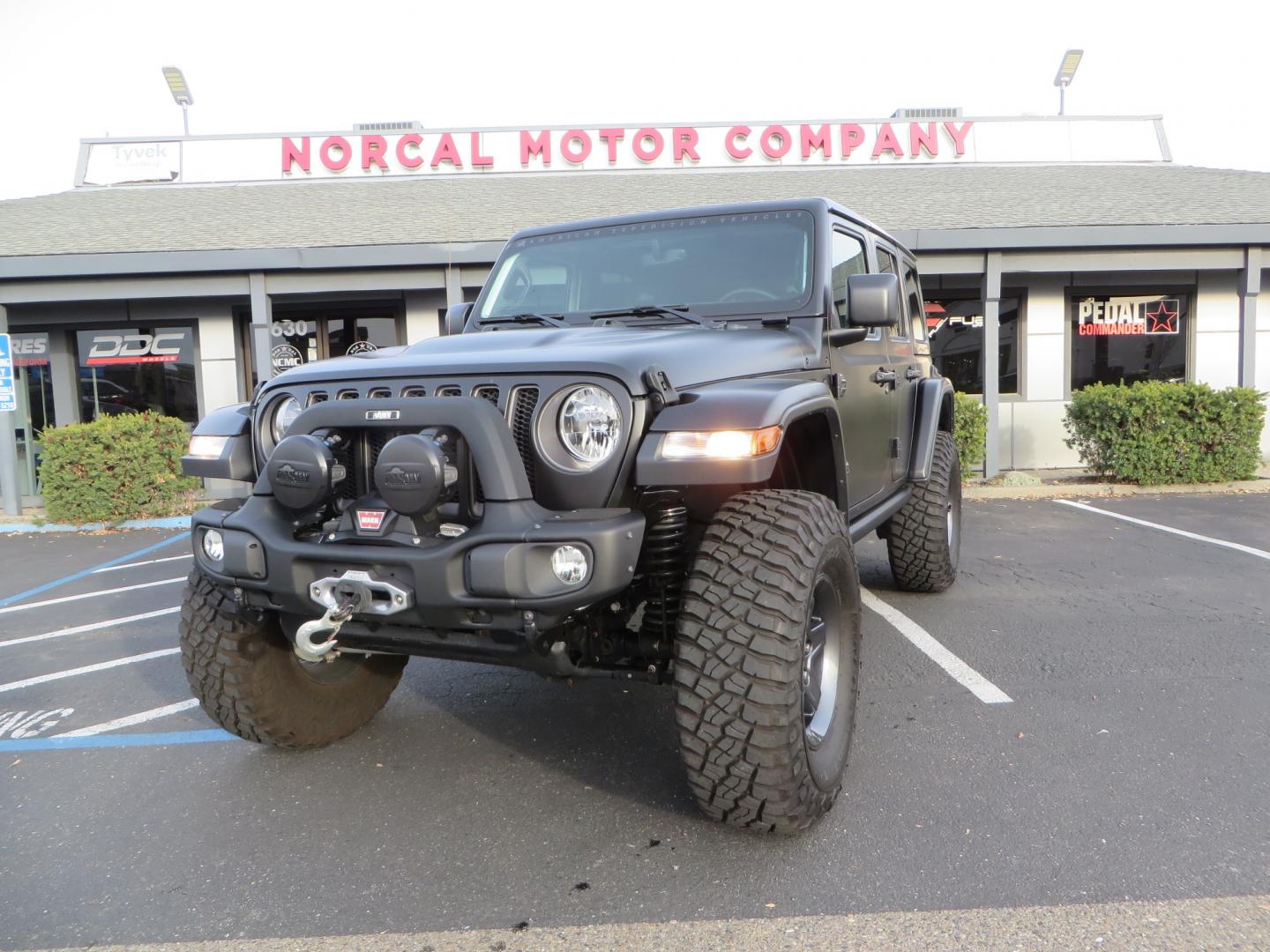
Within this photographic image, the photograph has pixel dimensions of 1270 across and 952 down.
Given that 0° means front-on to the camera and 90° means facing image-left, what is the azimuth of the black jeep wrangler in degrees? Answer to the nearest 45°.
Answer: approximately 45°

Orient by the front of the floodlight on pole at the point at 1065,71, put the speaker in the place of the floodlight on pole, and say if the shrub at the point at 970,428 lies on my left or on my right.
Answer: on my right

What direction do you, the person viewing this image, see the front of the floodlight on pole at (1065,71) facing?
facing the viewer and to the right of the viewer

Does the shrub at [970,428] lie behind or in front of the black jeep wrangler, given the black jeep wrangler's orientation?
behind

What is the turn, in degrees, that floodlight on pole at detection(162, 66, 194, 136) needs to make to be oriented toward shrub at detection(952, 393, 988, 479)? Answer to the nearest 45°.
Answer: approximately 90° to its left

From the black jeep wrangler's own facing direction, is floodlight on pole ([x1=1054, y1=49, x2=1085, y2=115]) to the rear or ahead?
to the rear

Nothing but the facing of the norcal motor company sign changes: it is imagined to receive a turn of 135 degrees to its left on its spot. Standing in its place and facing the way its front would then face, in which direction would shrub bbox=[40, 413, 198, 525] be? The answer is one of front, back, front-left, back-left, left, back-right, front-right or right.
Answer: back

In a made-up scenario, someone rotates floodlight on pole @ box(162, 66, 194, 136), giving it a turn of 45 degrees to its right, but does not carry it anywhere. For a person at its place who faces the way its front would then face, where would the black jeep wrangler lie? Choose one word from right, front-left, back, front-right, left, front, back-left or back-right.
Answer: left

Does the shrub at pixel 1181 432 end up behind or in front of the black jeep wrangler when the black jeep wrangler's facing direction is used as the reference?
behind

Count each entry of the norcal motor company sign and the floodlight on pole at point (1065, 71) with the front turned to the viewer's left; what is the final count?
0

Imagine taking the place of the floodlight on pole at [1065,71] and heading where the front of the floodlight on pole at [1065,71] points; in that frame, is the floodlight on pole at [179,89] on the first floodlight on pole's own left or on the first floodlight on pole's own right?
on the first floodlight on pole's own right

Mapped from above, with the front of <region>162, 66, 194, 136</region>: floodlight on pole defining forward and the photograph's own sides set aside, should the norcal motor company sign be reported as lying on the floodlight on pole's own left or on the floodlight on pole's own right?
on the floodlight on pole's own left

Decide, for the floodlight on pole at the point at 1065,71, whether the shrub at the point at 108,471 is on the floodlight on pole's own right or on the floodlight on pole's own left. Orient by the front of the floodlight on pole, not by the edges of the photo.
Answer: on the floodlight on pole's own right

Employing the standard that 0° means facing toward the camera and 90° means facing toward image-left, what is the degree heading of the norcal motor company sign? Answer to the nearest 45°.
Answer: approximately 0°

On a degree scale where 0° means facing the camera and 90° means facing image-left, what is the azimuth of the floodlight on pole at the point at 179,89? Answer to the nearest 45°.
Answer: approximately 45°
